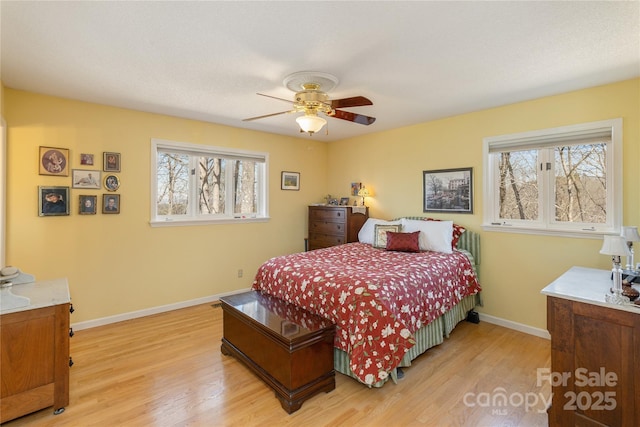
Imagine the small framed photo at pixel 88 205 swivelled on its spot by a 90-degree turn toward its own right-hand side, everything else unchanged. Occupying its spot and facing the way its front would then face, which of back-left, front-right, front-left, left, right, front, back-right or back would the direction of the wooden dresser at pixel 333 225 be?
back

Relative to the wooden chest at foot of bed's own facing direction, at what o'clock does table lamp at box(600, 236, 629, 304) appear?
The table lamp is roughly at 8 o'clock from the wooden chest at foot of bed.

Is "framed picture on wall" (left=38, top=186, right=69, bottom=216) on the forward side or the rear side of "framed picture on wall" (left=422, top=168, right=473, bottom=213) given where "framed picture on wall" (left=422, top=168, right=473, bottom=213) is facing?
on the forward side

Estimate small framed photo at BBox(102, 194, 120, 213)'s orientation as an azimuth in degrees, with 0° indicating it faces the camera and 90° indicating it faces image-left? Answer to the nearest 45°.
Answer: approximately 0°

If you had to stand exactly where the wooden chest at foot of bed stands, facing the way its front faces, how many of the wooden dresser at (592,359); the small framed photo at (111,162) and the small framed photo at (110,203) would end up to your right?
2

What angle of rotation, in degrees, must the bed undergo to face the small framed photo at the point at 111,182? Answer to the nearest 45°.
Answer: approximately 45° to its right

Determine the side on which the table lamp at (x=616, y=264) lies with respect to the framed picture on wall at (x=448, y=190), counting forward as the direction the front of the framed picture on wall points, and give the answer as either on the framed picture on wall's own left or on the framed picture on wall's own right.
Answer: on the framed picture on wall's own left

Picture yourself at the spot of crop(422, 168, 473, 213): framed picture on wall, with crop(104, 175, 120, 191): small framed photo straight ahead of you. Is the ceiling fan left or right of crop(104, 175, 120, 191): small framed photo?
left
